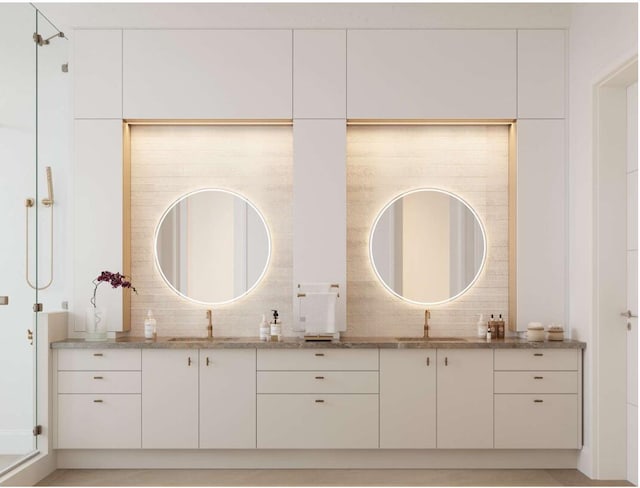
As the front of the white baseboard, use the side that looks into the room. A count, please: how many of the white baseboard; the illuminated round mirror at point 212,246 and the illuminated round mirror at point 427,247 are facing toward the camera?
3

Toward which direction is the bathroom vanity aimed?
toward the camera

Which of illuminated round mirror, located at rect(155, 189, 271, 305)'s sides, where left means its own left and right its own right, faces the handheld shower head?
right

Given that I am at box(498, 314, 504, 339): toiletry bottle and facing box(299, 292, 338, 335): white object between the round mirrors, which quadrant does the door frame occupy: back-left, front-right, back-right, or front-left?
back-left

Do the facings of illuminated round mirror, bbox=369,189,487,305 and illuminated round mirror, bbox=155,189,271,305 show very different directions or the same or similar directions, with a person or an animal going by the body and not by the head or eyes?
same or similar directions

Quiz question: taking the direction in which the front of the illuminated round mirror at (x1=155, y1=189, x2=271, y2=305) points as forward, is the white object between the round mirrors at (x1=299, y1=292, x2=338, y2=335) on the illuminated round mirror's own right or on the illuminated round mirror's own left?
on the illuminated round mirror's own left

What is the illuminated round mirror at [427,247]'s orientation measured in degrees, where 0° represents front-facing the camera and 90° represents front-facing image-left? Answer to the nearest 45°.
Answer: approximately 0°

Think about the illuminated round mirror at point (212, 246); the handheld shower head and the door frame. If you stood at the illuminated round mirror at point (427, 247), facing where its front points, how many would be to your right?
2

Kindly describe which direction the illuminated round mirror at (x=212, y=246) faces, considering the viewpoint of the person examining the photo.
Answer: facing the viewer

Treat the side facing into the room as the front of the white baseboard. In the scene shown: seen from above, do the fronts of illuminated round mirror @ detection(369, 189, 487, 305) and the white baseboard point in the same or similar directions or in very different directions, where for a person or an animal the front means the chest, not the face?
same or similar directions

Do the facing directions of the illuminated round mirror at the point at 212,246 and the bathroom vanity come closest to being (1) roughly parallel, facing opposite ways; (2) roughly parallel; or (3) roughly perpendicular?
roughly parallel
